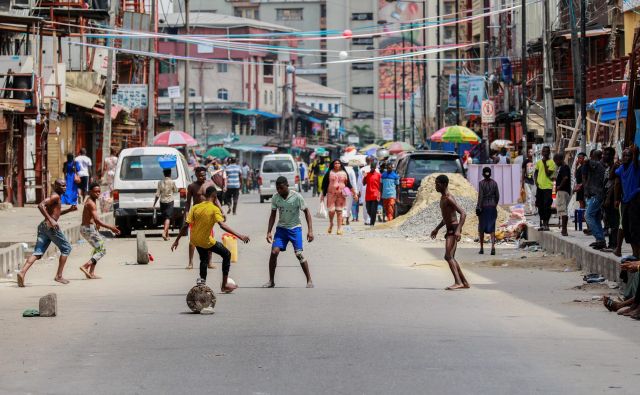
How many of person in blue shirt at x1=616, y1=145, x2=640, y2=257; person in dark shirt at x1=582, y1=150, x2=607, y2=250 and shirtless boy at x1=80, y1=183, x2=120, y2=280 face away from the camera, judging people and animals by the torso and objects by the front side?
0

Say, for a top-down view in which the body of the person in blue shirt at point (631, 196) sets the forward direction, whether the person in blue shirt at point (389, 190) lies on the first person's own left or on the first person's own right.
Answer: on the first person's own right

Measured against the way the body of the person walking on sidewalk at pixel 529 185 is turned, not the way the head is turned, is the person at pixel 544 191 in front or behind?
in front

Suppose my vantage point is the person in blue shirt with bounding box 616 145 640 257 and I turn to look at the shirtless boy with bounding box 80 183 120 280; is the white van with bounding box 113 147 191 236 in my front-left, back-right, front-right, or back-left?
front-right

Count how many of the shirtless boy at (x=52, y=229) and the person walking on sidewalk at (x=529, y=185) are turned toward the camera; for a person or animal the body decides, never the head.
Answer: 1

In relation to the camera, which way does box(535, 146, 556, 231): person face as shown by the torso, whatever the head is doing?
toward the camera

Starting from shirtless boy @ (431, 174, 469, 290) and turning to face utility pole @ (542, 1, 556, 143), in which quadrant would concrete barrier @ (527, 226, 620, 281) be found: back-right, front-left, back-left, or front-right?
front-right

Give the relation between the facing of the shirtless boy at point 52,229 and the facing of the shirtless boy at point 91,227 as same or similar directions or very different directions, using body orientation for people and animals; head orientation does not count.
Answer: same or similar directions

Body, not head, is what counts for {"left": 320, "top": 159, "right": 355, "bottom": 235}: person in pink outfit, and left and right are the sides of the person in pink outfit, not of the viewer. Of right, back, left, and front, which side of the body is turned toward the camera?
front

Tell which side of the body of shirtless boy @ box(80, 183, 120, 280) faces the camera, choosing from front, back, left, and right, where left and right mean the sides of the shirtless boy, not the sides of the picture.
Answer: right

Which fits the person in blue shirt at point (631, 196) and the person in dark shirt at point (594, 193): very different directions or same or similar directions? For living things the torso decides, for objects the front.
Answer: same or similar directions

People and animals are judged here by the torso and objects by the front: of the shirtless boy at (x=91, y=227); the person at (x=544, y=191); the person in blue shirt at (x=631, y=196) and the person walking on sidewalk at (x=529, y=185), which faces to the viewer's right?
the shirtless boy

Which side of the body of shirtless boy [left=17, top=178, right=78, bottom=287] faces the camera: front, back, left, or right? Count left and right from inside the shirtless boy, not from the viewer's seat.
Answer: right

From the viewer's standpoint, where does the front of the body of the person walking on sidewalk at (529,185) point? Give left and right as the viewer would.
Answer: facing the viewer
